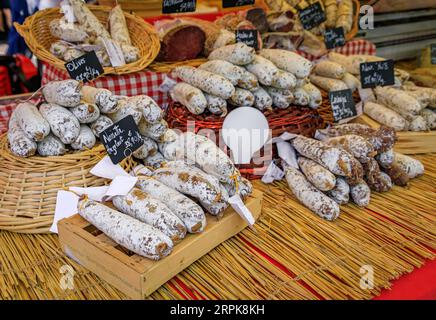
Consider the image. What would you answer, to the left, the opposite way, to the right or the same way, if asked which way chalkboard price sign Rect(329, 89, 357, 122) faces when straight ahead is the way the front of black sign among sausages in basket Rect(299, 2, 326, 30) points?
the same way

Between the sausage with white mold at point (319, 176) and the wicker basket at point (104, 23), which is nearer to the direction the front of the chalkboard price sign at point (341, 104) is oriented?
the sausage with white mold

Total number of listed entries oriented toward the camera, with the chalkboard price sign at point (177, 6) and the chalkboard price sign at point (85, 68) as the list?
2

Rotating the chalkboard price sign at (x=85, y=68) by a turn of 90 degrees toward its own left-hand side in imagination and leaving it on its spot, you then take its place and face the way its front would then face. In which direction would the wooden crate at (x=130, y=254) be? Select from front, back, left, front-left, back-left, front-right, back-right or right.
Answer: right

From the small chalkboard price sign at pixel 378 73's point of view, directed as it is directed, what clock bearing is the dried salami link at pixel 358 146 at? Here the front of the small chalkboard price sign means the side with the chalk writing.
The dried salami link is roughly at 12 o'clock from the small chalkboard price sign.

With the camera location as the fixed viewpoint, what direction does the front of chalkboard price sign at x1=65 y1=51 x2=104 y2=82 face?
facing the viewer

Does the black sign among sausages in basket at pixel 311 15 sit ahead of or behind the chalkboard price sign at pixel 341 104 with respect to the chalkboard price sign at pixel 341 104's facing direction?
behind

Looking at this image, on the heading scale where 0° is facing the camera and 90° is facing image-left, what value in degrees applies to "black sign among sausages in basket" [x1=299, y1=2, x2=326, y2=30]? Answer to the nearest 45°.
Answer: approximately 0°

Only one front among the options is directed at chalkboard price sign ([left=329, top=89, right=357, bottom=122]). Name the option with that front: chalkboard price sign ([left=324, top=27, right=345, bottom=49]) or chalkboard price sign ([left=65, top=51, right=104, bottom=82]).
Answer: chalkboard price sign ([left=324, top=27, right=345, bottom=49])

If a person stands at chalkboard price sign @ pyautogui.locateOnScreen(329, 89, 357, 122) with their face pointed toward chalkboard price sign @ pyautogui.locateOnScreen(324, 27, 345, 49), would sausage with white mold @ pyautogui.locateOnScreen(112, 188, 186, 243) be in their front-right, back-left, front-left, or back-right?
back-left

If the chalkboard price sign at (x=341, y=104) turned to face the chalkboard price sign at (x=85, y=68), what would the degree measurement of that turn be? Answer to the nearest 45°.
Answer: approximately 45° to its right

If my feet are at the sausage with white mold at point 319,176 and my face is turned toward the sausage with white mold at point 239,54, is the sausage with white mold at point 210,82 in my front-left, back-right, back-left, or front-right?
front-left

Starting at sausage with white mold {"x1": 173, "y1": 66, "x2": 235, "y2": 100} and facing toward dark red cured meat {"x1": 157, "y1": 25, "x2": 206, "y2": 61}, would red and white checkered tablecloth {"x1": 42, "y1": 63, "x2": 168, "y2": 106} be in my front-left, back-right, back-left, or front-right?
front-left

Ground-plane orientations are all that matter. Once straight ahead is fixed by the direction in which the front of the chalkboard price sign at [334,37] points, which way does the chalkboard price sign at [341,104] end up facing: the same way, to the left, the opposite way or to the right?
the same way
